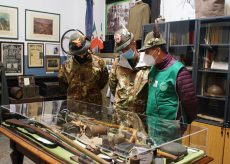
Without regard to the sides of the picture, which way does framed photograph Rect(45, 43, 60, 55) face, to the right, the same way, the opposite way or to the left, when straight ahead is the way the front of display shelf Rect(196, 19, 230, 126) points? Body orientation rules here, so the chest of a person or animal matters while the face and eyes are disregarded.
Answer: to the left

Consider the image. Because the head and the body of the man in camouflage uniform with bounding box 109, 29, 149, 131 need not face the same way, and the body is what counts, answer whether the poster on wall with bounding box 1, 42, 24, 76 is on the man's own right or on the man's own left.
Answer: on the man's own right

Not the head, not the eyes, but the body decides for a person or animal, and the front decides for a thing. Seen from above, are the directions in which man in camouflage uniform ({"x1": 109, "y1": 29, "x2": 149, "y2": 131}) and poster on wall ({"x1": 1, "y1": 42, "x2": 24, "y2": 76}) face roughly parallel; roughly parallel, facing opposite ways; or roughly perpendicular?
roughly perpendicular

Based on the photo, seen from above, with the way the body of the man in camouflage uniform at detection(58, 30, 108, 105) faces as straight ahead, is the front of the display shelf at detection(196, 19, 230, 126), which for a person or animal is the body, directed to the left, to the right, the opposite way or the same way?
to the right

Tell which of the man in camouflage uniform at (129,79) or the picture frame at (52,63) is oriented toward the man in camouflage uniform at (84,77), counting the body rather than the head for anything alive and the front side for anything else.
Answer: the picture frame

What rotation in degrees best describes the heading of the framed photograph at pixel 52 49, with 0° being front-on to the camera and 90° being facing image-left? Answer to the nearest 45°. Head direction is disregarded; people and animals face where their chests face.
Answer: approximately 0°

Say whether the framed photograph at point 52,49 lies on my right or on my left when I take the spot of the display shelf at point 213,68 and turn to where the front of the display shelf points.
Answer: on my right

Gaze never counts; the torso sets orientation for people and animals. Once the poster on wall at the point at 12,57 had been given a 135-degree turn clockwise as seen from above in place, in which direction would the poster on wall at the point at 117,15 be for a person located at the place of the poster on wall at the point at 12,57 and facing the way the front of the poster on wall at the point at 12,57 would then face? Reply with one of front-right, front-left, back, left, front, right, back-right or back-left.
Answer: back-right

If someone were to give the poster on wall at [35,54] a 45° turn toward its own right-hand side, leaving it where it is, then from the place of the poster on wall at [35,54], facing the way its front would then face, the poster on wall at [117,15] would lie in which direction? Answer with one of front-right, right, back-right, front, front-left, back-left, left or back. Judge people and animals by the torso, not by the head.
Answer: back-left
